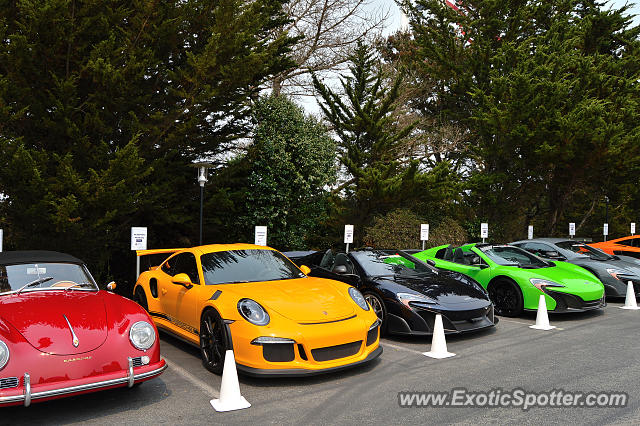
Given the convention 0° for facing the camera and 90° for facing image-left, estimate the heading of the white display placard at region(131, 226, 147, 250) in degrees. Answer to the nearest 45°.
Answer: approximately 0°

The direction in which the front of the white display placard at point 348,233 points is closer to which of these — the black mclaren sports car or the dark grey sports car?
the black mclaren sports car

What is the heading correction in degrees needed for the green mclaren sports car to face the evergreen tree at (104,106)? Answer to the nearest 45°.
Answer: approximately 135° to its right

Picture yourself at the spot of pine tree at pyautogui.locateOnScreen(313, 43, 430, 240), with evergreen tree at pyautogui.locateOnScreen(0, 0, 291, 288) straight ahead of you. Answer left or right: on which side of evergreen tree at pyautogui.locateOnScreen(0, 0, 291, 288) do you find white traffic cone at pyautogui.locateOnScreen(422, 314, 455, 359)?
left

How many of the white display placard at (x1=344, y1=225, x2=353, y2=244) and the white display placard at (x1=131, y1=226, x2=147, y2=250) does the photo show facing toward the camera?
2

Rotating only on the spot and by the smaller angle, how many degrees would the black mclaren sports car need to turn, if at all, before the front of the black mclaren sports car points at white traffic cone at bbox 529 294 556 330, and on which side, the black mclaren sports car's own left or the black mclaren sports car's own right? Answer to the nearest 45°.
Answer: approximately 90° to the black mclaren sports car's own left

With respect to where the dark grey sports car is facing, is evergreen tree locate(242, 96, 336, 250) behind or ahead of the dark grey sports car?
behind

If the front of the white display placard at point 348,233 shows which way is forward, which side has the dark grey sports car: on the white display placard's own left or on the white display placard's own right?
on the white display placard's own left

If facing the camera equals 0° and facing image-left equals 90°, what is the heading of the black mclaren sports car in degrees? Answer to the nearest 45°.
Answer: approximately 315°

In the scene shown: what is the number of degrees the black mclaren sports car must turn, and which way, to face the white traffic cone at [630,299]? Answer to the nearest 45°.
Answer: approximately 90° to its left
